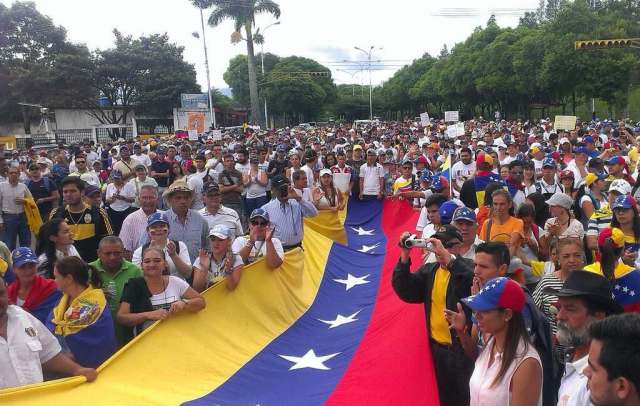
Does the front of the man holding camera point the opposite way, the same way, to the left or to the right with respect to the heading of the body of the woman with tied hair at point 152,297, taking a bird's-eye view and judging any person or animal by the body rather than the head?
to the right

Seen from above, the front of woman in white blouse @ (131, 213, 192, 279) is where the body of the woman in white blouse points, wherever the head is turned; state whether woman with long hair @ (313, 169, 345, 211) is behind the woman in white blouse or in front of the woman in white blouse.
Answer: behind

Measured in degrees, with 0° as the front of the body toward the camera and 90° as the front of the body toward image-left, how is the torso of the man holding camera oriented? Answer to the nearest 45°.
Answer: approximately 45°

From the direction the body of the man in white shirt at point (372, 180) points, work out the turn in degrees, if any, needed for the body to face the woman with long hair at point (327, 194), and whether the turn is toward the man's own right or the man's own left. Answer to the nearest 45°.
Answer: approximately 45° to the man's own right

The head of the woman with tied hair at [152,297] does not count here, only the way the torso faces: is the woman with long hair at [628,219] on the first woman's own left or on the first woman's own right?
on the first woman's own left

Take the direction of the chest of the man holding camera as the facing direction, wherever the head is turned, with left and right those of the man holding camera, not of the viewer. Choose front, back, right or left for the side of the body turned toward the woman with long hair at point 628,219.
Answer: back

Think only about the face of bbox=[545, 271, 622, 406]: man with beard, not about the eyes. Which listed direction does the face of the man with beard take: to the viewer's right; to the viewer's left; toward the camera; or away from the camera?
to the viewer's left

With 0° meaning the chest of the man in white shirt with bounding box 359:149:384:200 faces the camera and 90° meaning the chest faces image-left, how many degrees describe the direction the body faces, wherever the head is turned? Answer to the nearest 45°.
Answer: approximately 0°

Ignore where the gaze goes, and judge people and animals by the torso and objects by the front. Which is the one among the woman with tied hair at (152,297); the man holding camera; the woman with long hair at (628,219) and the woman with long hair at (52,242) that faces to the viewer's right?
the woman with long hair at (52,242)
